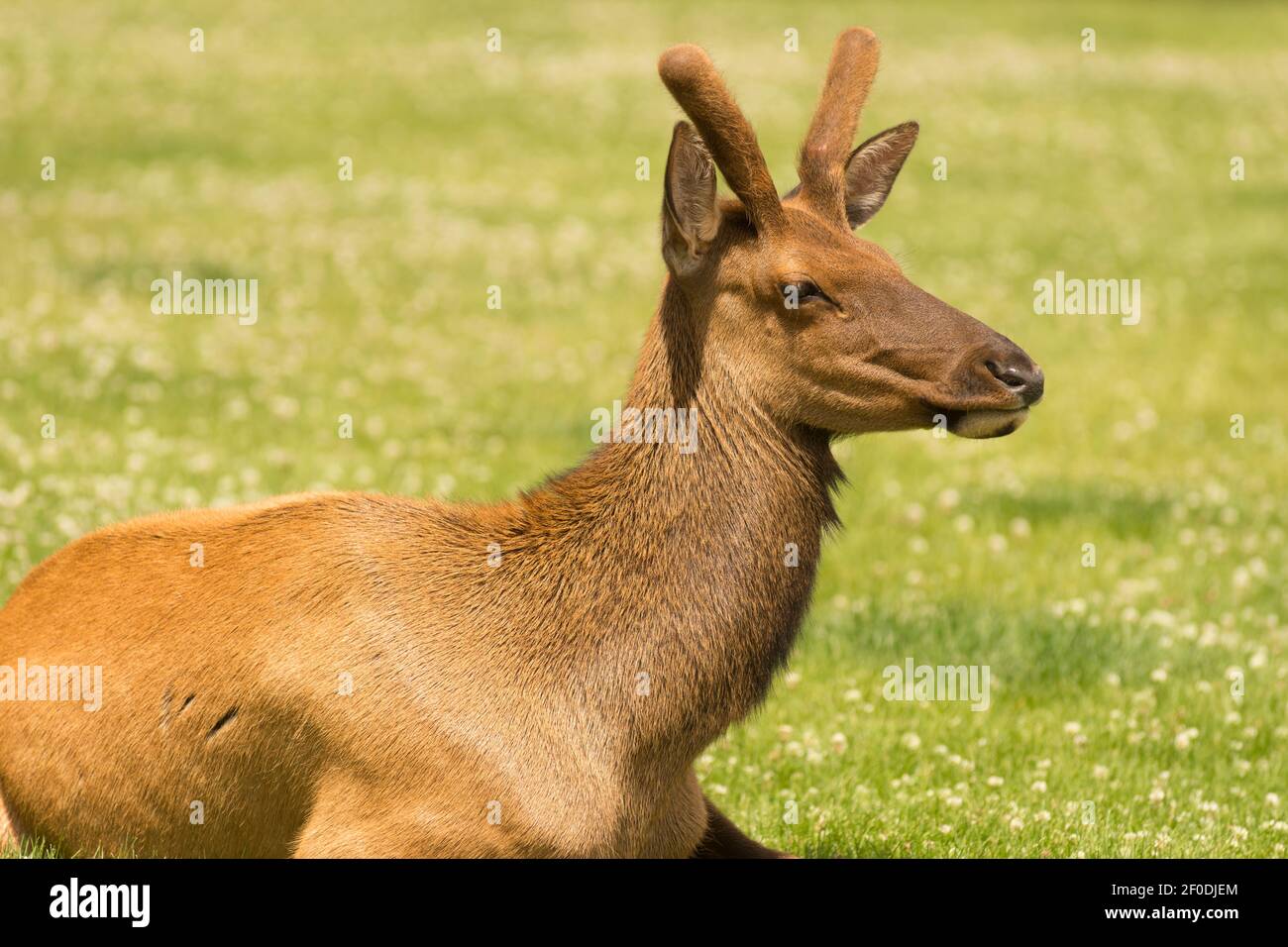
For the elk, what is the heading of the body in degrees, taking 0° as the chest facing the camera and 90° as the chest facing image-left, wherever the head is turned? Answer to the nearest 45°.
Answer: approximately 270°
